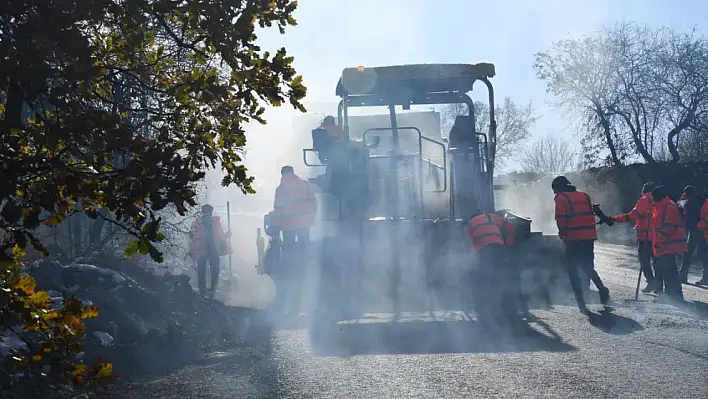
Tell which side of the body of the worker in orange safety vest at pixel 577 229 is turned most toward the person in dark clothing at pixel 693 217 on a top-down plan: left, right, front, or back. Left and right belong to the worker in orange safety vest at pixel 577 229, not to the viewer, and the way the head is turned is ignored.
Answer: right

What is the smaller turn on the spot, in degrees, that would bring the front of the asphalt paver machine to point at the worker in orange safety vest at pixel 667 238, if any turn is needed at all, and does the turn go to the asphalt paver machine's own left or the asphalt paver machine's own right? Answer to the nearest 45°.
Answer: approximately 90° to the asphalt paver machine's own right

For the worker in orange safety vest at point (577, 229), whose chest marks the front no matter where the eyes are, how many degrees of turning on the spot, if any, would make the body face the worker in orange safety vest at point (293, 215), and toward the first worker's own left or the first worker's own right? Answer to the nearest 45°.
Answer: approximately 45° to the first worker's own left

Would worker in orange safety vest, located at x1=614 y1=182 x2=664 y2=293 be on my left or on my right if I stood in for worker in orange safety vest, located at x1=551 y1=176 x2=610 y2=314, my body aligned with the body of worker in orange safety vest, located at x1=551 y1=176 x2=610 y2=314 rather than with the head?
on my right

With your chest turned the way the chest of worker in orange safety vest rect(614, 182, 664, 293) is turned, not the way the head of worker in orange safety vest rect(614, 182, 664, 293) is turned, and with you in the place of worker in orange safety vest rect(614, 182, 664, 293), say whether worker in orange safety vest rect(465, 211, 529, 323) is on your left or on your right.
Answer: on your left

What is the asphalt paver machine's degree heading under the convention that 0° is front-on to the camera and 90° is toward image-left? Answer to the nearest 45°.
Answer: approximately 180°

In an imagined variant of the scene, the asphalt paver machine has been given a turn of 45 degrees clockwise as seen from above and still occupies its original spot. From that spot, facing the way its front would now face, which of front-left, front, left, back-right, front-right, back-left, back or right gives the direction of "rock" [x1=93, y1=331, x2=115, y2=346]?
back

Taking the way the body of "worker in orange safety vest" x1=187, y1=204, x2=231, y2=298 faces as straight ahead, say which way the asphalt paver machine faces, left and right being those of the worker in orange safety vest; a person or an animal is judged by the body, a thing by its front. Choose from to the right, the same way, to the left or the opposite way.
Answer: the opposite way

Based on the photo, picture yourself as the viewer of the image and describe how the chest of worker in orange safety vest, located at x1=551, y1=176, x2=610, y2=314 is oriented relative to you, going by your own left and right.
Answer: facing away from the viewer and to the left of the viewer

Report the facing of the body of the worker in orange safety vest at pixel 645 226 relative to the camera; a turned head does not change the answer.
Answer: to the viewer's left

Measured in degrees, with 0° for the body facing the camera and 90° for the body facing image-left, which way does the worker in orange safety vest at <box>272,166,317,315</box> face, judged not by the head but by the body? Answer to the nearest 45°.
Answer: approximately 135°
